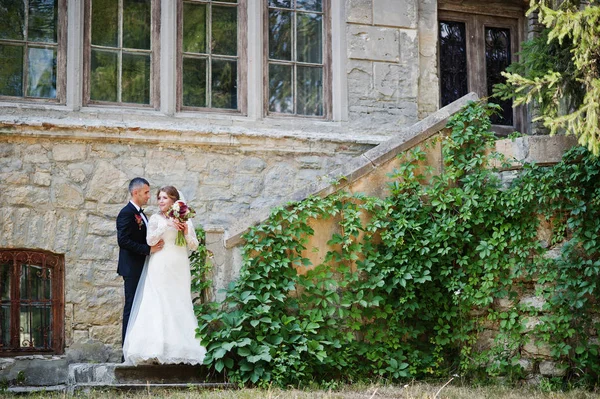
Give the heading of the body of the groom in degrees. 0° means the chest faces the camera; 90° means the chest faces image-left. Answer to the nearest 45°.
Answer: approximately 270°

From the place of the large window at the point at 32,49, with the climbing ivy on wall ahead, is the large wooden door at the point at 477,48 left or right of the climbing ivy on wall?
left

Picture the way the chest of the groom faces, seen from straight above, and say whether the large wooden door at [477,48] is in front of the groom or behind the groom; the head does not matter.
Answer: in front

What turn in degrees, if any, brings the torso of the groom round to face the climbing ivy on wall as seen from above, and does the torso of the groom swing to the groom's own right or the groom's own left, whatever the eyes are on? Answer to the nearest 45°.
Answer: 0° — they already face it

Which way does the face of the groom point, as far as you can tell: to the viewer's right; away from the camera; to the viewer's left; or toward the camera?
to the viewer's right

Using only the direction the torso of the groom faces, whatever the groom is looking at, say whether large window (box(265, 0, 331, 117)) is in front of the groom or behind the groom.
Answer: in front

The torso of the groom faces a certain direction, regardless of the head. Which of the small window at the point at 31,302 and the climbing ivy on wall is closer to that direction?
the climbing ivy on wall
